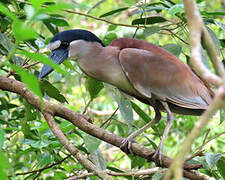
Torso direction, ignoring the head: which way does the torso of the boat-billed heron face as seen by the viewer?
to the viewer's left
